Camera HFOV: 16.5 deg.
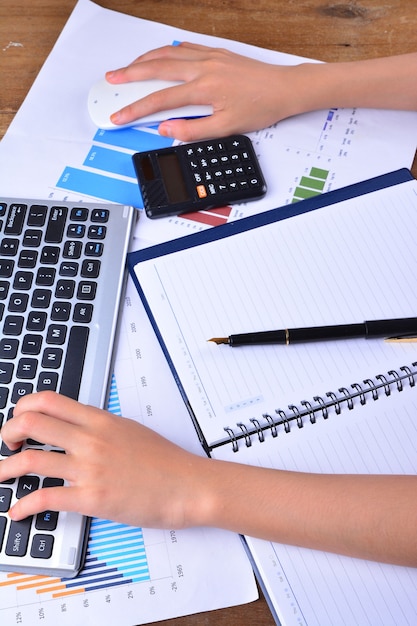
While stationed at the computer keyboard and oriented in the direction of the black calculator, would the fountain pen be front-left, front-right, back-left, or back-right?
front-right

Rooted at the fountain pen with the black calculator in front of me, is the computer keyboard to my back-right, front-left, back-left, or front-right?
front-left

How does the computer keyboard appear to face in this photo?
to the viewer's right
